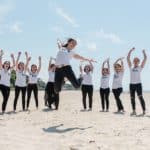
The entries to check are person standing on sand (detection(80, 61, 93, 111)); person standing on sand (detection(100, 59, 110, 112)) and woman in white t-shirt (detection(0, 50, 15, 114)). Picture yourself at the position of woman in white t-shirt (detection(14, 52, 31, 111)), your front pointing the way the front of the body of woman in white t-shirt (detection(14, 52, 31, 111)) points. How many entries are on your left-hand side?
2

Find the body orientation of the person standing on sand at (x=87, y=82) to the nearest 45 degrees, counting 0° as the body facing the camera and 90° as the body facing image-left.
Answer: approximately 0°

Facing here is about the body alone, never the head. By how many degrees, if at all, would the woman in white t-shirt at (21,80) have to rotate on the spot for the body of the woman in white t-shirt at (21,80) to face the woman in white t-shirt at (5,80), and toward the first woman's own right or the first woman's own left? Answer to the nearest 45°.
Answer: approximately 45° to the first woman's own right

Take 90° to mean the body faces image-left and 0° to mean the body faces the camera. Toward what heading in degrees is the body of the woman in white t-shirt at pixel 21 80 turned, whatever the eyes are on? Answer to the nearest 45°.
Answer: approximately 0°

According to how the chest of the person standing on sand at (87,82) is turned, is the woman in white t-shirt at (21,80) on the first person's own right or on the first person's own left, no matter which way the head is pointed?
on the first person's own right
